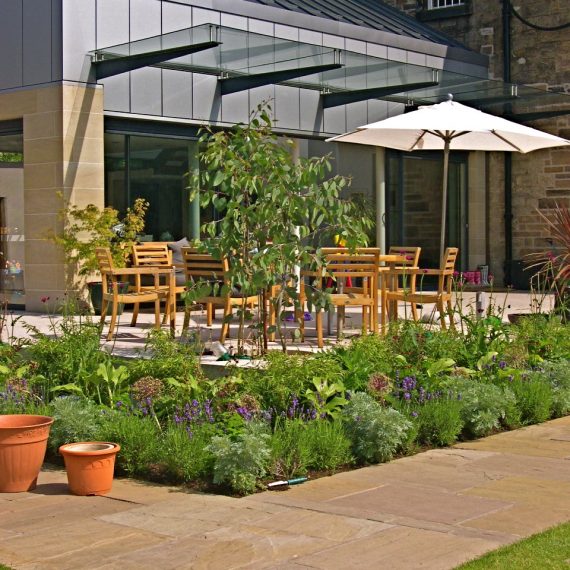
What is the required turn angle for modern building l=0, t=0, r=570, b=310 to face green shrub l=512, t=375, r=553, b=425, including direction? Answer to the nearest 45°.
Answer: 0° — it already faces it

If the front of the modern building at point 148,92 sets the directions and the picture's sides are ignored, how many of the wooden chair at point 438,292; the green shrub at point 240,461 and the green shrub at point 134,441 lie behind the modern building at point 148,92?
0

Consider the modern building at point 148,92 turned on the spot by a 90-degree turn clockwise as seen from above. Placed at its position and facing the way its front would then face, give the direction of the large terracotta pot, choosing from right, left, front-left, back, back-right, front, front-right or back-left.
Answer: front-left

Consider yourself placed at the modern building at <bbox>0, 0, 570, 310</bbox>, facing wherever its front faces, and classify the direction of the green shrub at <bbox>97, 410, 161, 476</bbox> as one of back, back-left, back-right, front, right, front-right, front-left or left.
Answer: front-right

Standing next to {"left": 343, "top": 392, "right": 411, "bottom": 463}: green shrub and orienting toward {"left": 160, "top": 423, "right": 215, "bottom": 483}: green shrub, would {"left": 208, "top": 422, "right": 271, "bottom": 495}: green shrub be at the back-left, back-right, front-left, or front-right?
front-left

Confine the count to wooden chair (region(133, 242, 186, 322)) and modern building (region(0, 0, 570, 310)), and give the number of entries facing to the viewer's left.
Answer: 0

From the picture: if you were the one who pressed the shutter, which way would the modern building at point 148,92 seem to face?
facing the viewer and to the right of the viewer

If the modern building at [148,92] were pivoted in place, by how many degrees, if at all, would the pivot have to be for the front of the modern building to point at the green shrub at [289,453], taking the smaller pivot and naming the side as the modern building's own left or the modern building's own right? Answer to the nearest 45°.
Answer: approximately 45° to the modern building's own right
